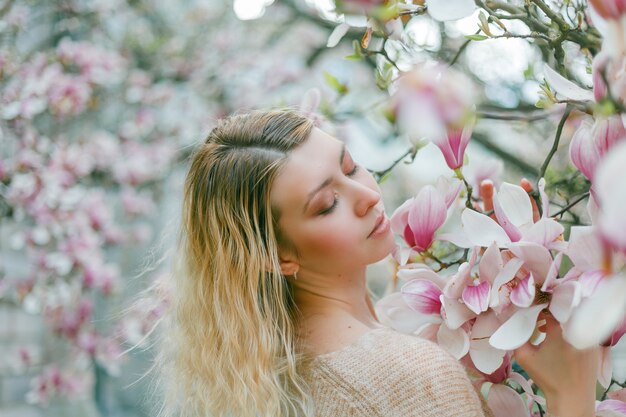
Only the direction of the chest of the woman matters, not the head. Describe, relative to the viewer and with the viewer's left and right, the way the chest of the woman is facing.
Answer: facing to the right of the viewer
